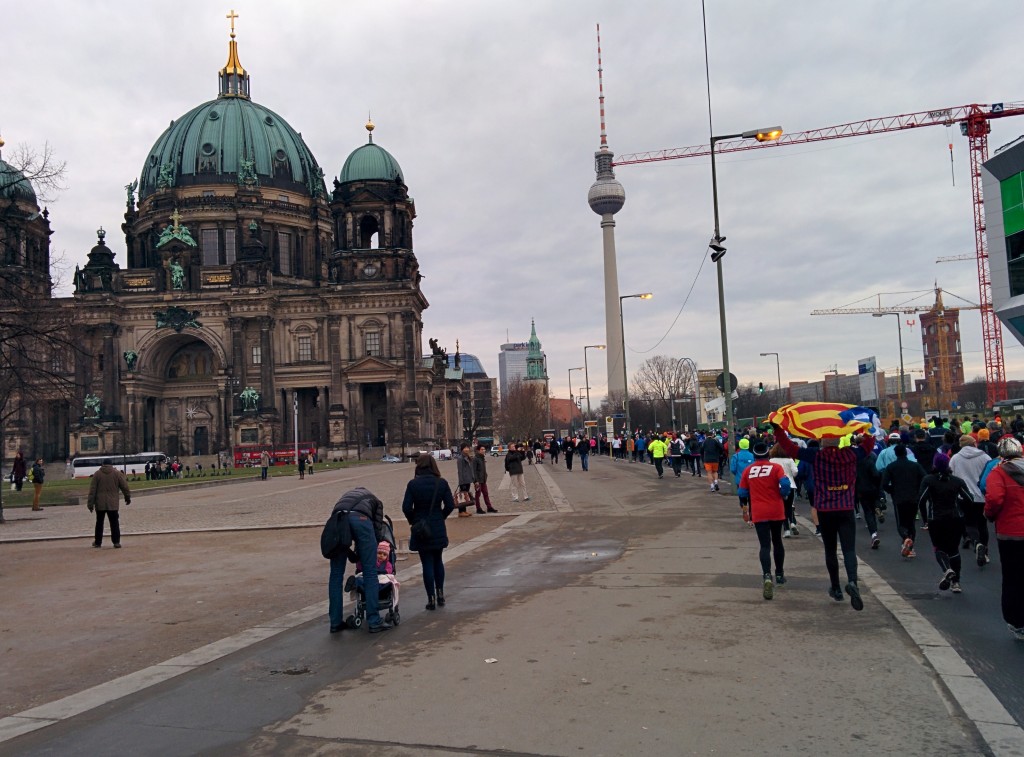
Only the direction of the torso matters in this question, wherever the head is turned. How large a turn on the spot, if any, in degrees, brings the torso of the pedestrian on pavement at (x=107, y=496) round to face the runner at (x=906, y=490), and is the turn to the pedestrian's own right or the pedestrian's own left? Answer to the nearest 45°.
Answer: approximately 135° to the pedestrian's own right

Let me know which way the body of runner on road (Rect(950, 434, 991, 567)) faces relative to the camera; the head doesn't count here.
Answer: away from the camera

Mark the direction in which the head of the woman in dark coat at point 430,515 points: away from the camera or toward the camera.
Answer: away from the camera

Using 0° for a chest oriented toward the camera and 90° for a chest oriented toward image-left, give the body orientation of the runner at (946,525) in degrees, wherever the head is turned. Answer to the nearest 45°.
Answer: approximately 180°

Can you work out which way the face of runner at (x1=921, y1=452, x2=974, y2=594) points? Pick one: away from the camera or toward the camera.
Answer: away from the camera

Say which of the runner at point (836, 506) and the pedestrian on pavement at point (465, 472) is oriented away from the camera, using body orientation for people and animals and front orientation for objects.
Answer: the runner

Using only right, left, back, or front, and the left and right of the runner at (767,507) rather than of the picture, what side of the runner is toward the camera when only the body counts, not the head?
back

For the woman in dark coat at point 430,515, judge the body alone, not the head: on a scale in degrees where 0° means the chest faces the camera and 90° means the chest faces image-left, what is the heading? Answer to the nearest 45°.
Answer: approximately 180°

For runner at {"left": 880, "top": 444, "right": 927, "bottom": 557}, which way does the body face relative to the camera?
away from the camera

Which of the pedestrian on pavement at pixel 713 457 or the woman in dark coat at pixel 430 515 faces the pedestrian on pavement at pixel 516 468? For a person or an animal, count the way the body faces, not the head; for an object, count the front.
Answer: the woman in dark coat

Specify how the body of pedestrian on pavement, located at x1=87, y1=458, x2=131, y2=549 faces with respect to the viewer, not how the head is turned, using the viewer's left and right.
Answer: facing away from the viewer

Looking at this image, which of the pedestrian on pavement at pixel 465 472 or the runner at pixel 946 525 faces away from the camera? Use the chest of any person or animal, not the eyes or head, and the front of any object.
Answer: the runner
